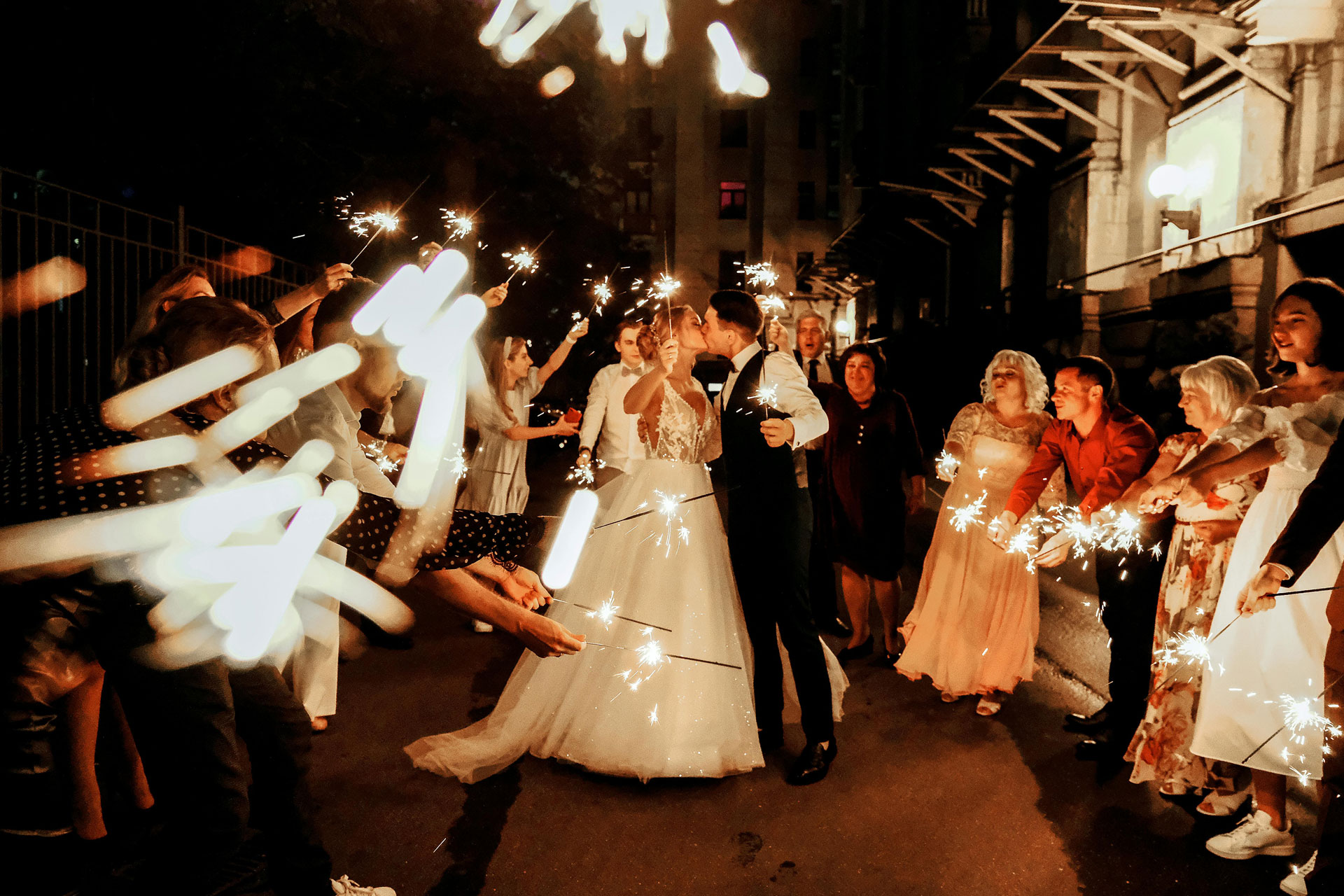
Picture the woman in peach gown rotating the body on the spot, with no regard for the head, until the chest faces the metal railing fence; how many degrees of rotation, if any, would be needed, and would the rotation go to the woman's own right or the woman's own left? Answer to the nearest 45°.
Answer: approximately 45° to the woman's own right

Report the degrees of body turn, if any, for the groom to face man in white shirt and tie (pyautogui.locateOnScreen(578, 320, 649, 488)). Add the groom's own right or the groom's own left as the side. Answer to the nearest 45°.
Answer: approximately 90° to the groom's own right

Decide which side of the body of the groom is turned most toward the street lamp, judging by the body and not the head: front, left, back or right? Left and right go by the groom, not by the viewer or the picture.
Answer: back

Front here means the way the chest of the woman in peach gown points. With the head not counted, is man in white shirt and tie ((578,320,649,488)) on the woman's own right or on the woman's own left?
on the woman's own right

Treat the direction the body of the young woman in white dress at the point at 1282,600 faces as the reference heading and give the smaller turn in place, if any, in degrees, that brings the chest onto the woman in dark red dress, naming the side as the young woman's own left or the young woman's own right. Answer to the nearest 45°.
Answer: approximately 45° to the young woman's own right

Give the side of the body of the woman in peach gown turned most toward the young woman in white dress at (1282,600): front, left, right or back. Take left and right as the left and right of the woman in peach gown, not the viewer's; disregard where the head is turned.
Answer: left

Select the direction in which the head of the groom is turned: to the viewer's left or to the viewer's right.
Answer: to the viewer's left

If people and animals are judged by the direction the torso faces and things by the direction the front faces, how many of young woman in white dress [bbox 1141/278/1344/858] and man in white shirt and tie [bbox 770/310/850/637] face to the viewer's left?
1

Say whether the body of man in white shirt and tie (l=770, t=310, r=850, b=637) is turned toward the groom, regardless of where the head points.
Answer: yes

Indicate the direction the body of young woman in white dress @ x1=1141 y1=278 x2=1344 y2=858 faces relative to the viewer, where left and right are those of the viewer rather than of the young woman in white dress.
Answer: facing to the left of the viewer

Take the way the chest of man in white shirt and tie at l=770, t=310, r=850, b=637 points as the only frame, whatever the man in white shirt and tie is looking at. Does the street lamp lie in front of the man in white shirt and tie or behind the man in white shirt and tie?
behind

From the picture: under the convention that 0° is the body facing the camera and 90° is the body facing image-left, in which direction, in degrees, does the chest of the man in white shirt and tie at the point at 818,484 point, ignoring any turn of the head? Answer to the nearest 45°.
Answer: approximately 0°

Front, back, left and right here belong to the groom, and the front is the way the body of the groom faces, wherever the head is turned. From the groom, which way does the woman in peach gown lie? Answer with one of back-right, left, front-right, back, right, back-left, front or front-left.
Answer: back
